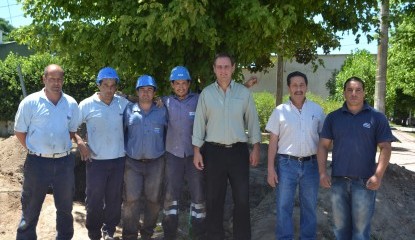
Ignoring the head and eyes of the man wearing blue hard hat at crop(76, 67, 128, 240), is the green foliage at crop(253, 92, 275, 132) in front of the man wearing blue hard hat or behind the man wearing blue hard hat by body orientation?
behind

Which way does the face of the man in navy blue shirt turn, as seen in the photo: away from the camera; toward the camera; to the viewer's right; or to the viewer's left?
toward the camera

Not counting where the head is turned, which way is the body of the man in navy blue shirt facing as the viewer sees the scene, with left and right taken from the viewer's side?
facing the viewer

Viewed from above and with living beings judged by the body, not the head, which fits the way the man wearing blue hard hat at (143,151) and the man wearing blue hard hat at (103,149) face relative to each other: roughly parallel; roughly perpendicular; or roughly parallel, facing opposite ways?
roughly parallel

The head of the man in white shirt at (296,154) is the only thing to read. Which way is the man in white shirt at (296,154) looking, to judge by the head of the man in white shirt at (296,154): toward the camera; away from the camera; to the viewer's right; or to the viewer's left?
toward the camera

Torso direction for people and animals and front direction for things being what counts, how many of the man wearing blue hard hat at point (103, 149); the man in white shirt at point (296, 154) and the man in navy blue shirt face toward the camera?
3

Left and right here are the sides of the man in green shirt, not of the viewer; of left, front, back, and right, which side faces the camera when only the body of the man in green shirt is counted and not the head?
front

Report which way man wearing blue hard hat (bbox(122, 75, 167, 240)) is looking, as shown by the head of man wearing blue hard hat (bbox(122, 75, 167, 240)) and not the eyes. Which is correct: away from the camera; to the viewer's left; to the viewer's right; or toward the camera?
toward the camera

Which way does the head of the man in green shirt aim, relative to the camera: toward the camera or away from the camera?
toward the camera

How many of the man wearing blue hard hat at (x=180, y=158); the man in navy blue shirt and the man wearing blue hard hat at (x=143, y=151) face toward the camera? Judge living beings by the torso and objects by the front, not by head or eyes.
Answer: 3

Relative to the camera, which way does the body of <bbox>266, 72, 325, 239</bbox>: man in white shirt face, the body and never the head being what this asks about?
toward the camera

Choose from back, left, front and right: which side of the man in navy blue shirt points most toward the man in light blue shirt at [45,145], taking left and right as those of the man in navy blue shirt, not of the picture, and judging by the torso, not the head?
right

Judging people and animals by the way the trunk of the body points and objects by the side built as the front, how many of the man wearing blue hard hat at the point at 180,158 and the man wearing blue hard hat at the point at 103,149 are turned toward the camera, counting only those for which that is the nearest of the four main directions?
2
